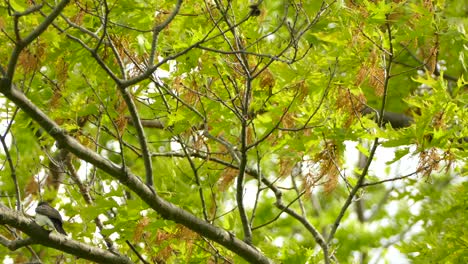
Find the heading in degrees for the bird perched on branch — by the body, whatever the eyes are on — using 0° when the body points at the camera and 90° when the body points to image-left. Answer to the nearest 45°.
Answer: approximately 90°
